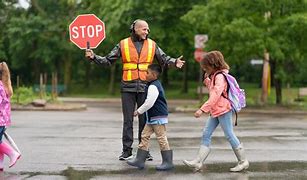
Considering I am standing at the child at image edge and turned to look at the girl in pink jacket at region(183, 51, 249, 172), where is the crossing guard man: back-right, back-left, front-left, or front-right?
front-left

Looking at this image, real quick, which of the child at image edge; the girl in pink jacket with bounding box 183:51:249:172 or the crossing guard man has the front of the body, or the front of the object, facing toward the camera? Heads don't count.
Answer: the crossing guard man

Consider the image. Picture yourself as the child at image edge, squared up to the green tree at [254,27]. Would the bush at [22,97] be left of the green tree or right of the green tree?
left

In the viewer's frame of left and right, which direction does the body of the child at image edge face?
facing to the left of the viewer

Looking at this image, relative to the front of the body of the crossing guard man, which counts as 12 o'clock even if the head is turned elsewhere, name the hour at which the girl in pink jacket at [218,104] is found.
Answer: The girl in pink jacket is roughly at 10 o'clock from the crossing guard man.

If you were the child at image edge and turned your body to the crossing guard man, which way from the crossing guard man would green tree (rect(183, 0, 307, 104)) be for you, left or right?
left

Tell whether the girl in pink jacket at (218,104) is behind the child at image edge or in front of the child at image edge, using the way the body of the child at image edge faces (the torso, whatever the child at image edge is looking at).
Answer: behind

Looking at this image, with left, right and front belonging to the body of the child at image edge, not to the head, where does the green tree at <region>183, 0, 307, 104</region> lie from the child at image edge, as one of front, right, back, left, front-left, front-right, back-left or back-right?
back-right

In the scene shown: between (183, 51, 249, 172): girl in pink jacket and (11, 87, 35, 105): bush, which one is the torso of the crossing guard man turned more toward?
the girl in pink jacket

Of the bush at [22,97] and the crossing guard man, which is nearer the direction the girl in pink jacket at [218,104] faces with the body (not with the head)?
the crossing guard man

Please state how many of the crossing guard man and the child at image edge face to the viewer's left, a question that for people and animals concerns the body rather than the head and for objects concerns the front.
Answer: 1

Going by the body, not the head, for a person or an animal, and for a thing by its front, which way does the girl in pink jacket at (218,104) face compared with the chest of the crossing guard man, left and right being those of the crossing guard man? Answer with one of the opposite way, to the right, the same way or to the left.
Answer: to the right

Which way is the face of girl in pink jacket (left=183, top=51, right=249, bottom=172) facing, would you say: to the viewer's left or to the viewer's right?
to the viewer's left

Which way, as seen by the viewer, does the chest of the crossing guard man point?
toward the camera

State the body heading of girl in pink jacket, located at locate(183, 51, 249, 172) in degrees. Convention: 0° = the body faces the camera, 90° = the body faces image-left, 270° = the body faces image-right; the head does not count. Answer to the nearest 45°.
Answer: approximately 90°
